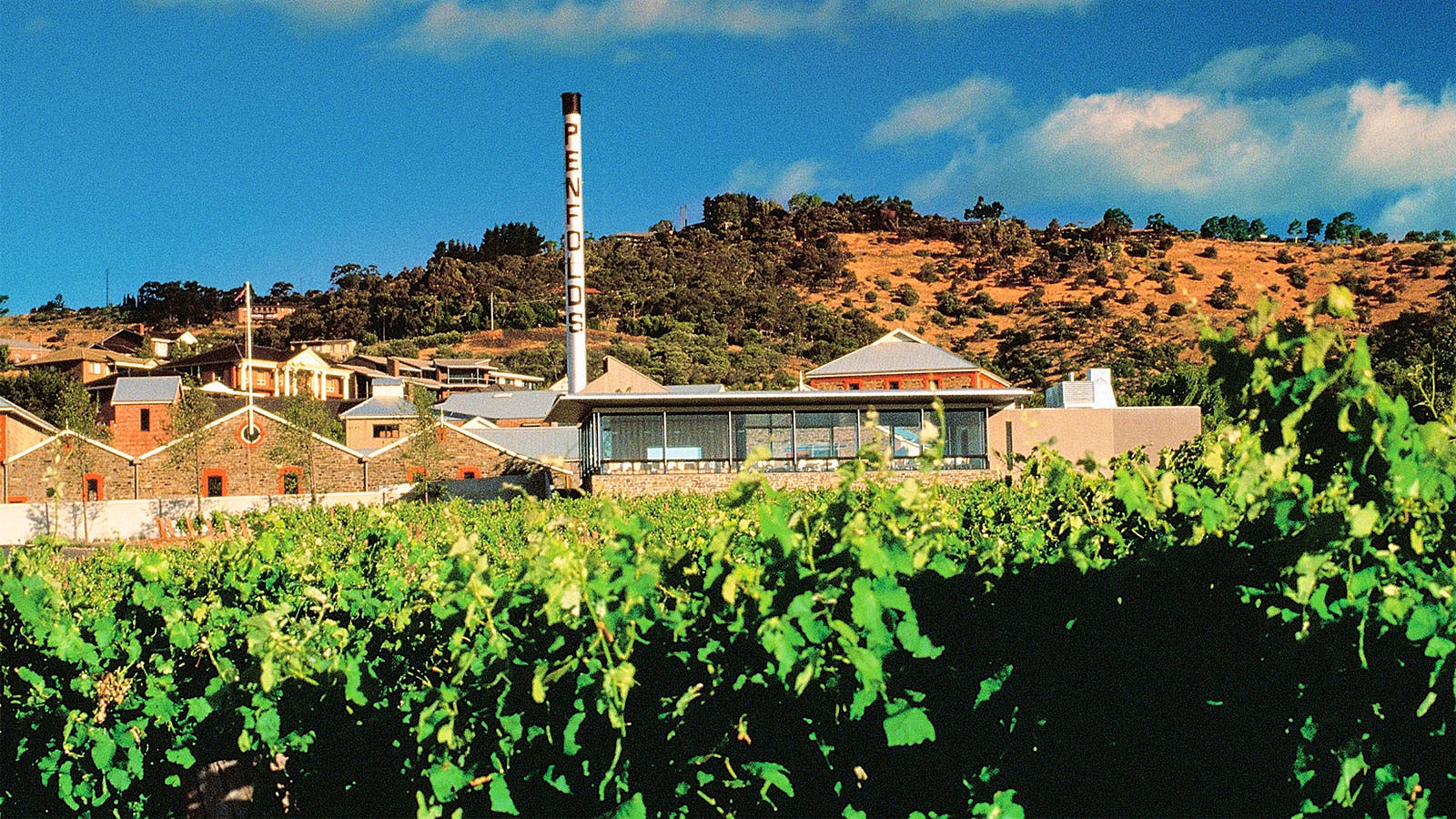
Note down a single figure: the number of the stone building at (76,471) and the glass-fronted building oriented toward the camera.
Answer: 2

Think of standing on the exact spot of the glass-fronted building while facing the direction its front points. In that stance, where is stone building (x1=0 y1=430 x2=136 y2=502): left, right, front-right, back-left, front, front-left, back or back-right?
right

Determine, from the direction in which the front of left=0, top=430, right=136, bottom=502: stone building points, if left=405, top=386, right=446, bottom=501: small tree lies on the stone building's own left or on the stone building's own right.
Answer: on the stone building's own left

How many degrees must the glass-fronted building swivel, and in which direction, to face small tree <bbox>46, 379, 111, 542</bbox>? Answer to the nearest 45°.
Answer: approximately 90° to its right

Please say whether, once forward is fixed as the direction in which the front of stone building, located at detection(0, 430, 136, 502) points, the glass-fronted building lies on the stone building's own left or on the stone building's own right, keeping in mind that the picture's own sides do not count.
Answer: on the stone building's own left

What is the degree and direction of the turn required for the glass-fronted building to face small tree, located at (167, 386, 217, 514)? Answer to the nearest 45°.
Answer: approximately 90° to its right

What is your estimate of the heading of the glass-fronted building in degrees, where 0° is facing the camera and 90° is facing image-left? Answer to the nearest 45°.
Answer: approximately 0°

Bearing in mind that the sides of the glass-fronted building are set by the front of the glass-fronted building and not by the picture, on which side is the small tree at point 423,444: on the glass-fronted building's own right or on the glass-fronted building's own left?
on the glass-fronted building's own right
